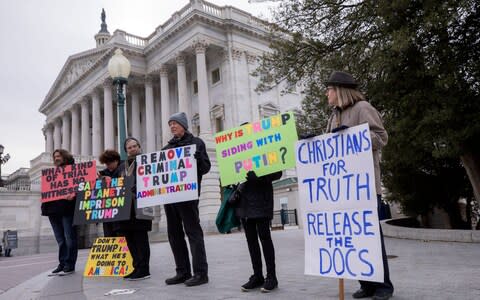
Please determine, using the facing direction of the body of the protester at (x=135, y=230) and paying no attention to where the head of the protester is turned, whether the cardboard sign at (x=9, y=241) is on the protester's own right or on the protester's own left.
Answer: on the protester's own right

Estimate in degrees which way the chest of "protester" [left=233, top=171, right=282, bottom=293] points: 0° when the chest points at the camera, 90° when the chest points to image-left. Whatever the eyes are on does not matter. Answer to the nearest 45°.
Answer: approximately 45°

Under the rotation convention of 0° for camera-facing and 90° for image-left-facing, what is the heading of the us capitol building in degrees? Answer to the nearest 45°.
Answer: approximately 45°

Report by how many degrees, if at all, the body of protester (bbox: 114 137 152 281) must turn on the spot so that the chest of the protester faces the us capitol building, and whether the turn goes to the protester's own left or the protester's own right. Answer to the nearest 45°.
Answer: approximately 135° to the protester's own right

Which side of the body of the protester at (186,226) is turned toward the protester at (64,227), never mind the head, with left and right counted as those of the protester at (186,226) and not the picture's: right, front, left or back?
right

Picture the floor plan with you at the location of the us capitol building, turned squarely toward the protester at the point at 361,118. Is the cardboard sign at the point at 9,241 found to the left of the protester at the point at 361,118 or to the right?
right

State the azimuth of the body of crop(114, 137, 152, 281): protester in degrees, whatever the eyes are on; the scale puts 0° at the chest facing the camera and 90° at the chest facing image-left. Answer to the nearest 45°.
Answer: approximately 45°

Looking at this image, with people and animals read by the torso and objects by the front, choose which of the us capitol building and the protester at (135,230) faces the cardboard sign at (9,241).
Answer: the us capitol building

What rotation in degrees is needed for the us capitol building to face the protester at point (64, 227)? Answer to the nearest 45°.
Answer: approximately 45° to its left

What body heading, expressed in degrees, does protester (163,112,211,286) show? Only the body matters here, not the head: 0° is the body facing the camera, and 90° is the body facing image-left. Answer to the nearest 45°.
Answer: approximately 45°
